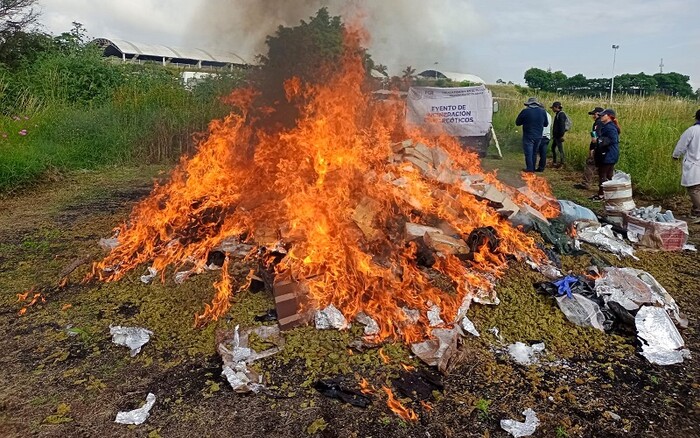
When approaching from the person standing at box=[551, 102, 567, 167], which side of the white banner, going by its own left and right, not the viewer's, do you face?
left

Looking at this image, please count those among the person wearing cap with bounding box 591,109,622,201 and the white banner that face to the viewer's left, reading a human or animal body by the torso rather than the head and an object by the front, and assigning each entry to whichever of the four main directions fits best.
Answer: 1

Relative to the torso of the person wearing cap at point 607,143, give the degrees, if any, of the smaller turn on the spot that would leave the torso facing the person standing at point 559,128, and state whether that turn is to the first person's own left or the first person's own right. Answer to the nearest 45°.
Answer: approximately 90° to the first person's own right

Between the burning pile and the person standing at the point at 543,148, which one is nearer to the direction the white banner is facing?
the burning pile

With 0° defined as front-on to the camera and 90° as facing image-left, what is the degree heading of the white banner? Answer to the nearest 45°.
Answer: approximately 0°

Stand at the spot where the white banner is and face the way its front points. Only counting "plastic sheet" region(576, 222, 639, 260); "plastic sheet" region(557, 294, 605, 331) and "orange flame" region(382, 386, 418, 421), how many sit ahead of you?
3

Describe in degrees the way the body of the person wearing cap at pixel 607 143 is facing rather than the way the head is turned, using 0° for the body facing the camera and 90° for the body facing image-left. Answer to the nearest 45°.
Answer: approximately 90°

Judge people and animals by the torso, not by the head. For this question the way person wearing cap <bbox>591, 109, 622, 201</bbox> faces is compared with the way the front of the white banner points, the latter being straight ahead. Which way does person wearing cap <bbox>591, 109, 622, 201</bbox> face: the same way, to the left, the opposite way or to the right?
to the right

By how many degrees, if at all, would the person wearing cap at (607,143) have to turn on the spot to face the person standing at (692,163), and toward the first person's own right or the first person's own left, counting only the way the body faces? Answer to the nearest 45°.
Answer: approximately 135° to the first person's own left

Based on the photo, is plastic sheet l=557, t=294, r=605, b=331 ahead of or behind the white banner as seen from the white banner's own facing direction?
ahead

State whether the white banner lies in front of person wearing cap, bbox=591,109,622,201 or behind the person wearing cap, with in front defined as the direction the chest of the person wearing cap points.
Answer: in front

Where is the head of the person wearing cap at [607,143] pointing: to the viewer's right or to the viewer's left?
to the viewer's left
